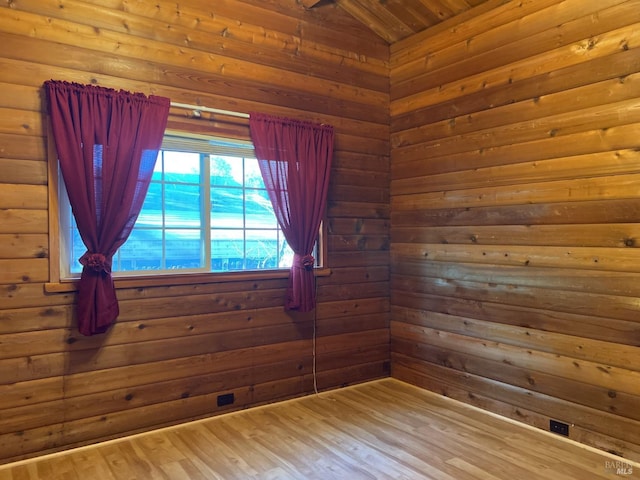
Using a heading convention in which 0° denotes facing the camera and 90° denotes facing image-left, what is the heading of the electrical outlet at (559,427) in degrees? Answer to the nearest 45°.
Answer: approximately 45°

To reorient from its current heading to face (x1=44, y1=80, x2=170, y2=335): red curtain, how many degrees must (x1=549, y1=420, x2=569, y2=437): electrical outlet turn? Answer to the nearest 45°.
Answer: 0° — it already faces it

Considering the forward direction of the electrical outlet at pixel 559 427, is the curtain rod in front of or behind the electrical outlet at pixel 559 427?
in front

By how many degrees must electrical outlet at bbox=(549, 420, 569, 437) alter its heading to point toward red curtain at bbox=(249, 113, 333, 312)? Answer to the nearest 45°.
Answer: approximately 45° to its right

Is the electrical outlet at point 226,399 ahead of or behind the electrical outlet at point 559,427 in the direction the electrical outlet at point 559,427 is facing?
ahead
